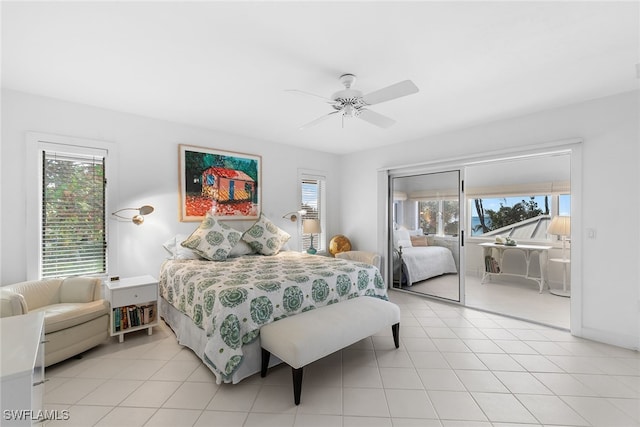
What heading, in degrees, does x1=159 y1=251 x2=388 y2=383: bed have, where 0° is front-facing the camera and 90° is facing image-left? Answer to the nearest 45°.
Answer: approximately 315°

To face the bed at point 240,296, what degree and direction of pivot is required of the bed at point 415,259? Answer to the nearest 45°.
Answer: approximately 90° to its right

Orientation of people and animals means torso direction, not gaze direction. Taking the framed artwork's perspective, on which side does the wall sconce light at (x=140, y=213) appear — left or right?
on its right

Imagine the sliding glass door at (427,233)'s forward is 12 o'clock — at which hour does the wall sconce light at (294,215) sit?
The wall sconce light is roughly at 1 o'clock from the sliding glass door.

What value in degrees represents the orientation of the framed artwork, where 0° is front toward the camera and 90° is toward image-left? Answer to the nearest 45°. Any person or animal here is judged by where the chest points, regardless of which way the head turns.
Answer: approximately 315°

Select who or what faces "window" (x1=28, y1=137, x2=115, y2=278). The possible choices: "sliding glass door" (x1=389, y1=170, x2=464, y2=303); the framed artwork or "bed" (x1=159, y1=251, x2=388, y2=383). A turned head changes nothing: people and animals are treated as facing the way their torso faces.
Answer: the sliding glass door

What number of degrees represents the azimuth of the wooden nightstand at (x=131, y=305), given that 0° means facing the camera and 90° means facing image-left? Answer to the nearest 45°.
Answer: approximately 315°
